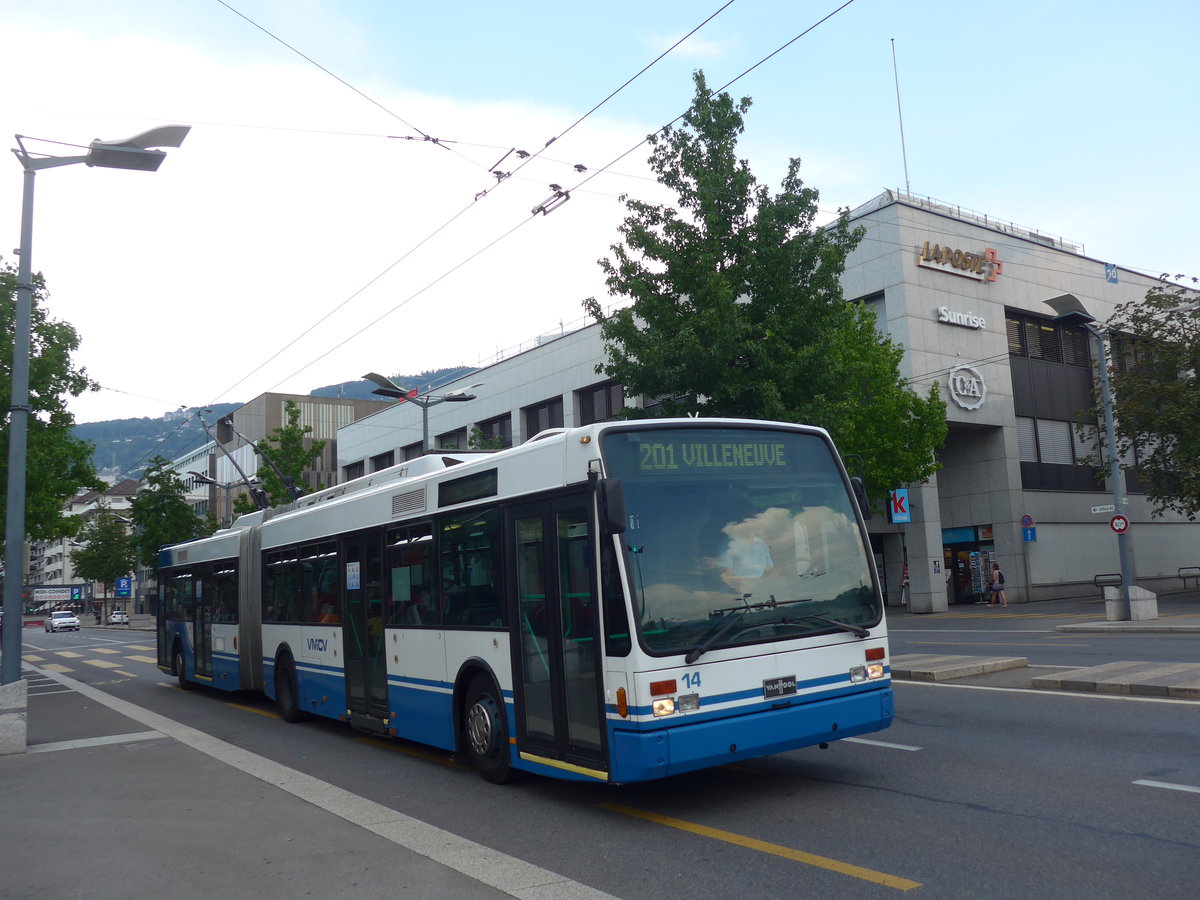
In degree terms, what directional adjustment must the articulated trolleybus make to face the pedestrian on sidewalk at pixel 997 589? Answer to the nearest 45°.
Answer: approximately 90° to its left

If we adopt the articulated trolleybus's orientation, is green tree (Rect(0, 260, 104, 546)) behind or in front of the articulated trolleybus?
behind

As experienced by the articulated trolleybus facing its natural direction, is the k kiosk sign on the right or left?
on its left

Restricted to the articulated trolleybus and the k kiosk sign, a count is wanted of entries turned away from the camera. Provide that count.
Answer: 0

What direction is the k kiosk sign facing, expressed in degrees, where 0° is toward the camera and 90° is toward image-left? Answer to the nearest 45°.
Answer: approximately 45°

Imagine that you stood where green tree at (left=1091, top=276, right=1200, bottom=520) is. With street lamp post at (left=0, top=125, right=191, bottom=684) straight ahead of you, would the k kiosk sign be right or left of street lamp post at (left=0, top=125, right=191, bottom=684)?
right

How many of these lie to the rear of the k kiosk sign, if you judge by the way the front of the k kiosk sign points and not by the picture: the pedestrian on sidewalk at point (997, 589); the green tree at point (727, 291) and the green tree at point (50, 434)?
1

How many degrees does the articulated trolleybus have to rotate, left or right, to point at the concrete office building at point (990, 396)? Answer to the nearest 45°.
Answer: approximately 90° to its left

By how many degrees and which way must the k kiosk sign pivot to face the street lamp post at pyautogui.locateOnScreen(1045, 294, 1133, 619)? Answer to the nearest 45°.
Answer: approximately 90° to its left
